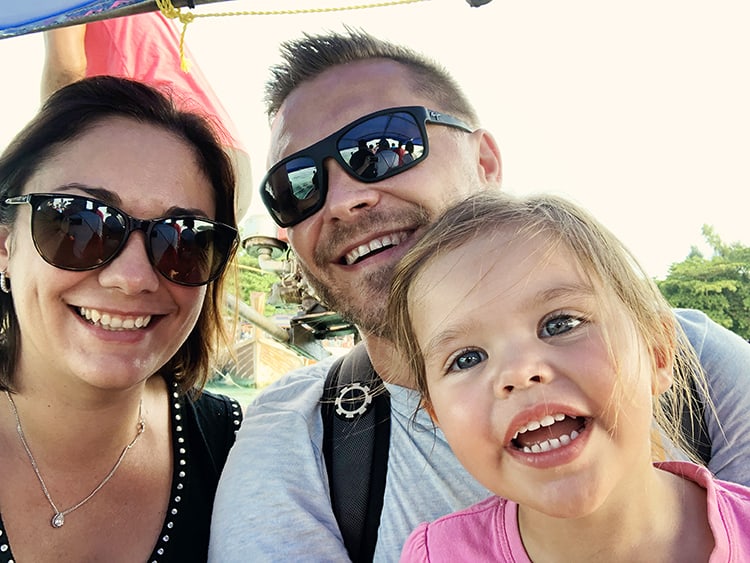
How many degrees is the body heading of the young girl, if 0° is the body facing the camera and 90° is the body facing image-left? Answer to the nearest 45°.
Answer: approximately 0°

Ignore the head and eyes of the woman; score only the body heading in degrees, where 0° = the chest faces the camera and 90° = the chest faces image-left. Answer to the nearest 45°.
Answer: approximately 0°

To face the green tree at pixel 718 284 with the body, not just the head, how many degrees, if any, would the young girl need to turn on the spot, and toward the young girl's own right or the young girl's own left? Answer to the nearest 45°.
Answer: approximately 180°

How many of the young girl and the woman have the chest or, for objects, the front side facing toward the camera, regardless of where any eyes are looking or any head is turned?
2
